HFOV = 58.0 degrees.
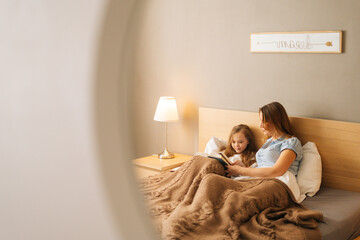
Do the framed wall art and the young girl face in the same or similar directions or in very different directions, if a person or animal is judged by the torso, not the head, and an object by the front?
same or similar directions

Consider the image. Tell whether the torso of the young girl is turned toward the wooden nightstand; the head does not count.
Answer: no

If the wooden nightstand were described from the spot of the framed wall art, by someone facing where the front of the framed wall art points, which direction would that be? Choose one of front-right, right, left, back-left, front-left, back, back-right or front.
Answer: front-right

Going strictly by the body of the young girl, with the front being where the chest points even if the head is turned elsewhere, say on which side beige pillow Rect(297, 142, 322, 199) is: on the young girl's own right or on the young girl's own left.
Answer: on the young girl's own left

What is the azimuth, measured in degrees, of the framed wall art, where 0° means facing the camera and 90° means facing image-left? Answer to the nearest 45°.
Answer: approximately 45°

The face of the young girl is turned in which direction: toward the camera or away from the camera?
toward the camera

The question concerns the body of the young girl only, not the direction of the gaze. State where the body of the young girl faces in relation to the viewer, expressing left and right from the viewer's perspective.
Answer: facing the viewer and to the left of the viewer

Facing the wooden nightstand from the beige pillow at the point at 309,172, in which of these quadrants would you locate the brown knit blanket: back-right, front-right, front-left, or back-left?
front-left

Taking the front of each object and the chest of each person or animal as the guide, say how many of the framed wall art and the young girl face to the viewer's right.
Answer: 0
